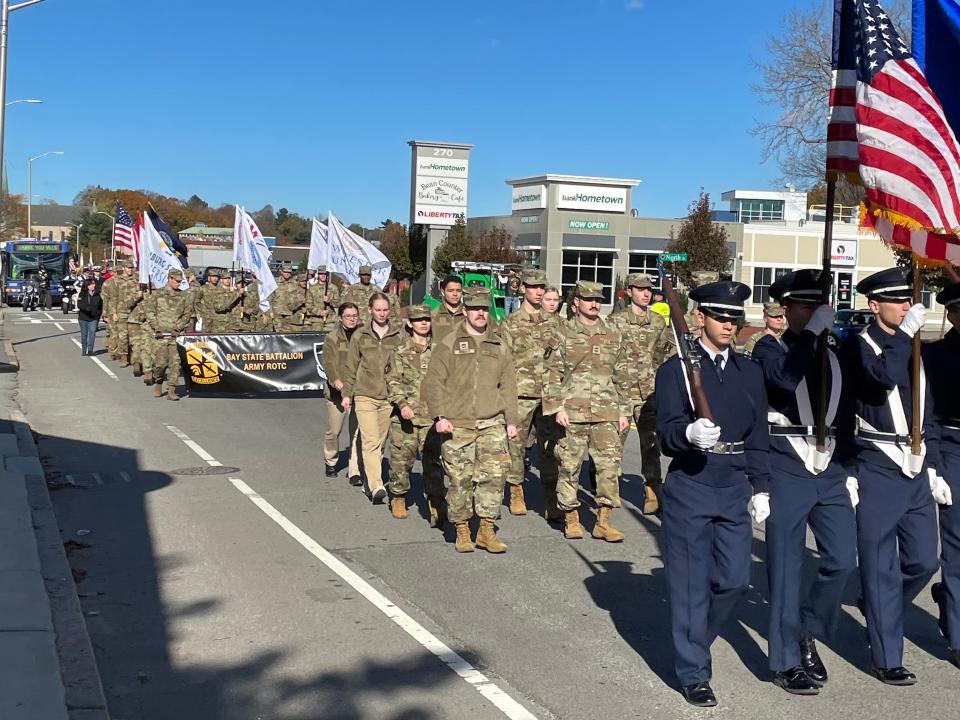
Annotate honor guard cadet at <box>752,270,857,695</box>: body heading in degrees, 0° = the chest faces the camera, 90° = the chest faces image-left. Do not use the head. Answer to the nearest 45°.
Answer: approximately 315°

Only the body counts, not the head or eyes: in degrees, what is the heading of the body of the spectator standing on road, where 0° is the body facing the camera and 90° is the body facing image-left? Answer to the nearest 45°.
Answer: approximately 0°

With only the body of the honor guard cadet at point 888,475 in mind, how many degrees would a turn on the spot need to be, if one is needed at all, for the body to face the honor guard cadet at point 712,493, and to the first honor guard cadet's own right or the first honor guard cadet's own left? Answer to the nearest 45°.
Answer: approximately 90° to the first honor guard cadet's own right

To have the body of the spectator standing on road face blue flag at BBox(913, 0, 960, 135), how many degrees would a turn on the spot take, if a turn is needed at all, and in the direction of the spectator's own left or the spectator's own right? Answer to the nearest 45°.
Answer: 0° — they already face it

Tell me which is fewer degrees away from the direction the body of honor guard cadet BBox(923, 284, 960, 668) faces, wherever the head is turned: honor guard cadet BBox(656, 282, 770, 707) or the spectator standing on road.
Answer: the honor guard cadet

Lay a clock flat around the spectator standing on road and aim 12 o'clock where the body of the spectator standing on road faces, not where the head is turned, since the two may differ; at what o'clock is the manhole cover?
The manhole cover is roughly at 12 o'clock from the spectator standing on road.
